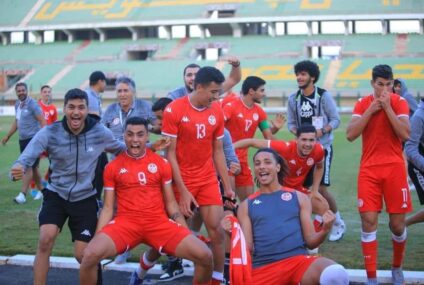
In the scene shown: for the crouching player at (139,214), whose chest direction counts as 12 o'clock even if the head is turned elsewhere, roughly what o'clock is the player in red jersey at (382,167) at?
The player in red jersey is roughly at 9 o'clock from the crouching player.

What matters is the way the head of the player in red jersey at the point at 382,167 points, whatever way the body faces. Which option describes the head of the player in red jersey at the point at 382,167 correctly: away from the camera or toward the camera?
toward the camera

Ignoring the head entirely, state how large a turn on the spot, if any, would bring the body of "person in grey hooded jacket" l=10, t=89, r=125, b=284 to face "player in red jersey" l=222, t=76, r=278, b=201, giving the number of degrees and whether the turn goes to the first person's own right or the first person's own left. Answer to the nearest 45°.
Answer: approximately 135° to the first person's own left

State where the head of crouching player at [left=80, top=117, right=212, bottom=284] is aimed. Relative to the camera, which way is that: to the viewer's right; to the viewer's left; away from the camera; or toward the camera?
toward the camera

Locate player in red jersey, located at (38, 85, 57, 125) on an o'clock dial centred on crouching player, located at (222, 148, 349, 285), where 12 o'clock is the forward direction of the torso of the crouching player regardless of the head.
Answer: The player in red jersey is roughly at 5 o'clock from the crouching player.

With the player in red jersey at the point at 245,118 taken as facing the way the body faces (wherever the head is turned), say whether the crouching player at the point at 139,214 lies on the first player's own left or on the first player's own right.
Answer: on the first player's own right

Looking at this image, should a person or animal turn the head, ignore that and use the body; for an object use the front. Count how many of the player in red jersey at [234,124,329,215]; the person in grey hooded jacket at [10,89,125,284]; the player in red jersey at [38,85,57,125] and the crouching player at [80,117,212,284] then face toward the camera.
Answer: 4

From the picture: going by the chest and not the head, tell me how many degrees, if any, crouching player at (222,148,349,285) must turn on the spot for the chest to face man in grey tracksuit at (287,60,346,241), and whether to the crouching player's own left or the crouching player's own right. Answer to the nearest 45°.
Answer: approximately 180°

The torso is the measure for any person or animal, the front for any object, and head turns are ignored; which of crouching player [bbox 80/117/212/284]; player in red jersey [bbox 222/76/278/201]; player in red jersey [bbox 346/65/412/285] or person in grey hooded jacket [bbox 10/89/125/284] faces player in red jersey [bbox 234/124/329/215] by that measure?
player in red jersey [bbox 222/76/278/201]

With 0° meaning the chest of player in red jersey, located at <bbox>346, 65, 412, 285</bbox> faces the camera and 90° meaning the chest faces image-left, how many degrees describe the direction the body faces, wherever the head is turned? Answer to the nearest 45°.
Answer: approximately 0°

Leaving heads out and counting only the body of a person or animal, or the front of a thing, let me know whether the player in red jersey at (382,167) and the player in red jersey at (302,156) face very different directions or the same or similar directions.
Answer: same or similar directions

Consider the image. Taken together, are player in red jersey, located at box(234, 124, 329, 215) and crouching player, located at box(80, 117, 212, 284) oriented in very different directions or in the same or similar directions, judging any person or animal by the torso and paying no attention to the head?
same or similar directions

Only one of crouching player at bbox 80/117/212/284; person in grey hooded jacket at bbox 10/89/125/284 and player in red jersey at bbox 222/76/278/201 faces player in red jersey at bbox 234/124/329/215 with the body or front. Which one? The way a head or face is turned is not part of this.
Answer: player in red jersey at bbox 222/76/278/201

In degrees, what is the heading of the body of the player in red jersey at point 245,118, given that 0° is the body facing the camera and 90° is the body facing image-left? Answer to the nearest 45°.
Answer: approximately 315°

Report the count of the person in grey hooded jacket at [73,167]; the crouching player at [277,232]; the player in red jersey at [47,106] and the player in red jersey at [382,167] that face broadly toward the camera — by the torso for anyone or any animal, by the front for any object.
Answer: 4
